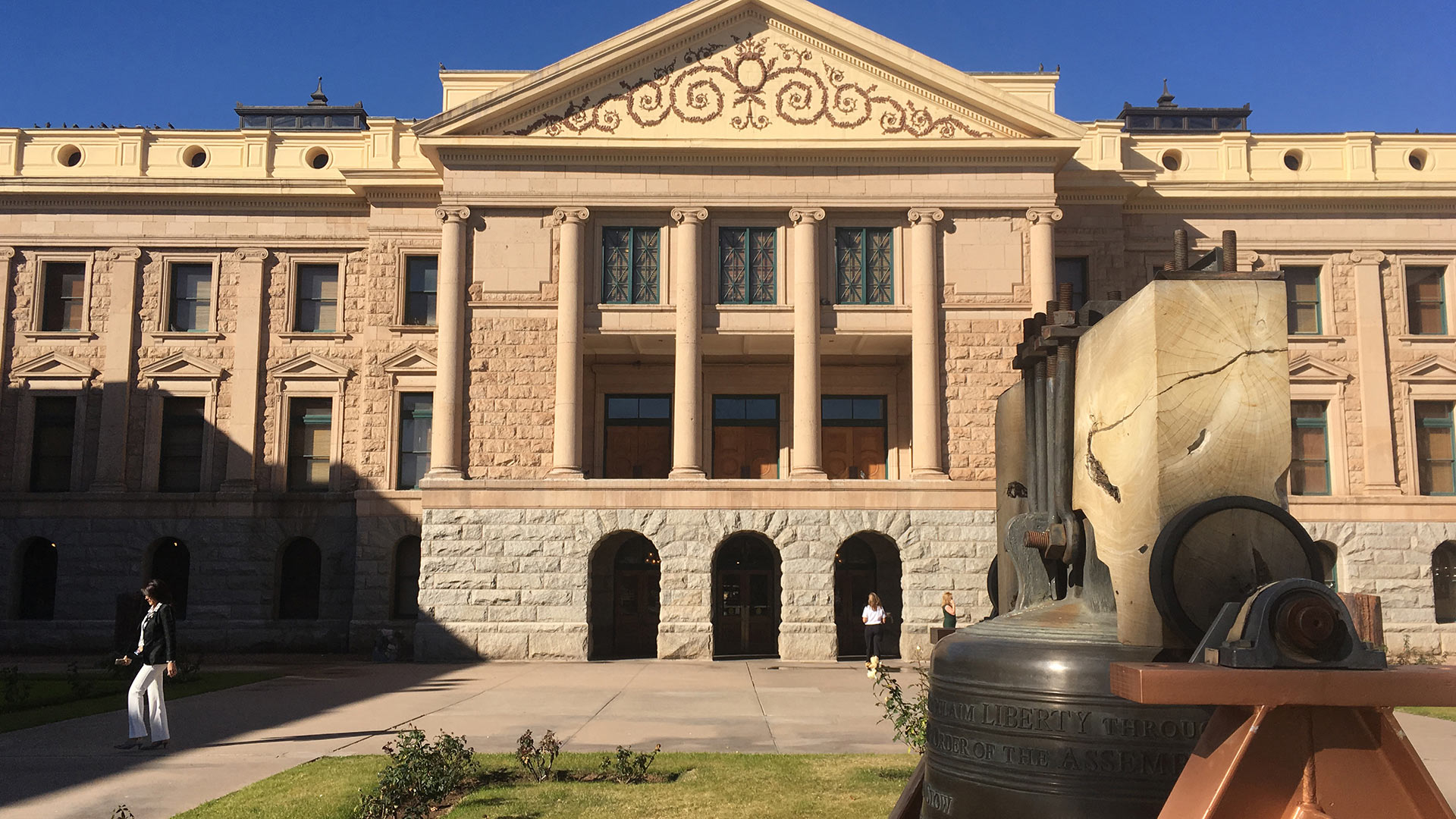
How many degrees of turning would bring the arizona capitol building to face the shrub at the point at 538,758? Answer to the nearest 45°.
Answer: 0° — it already faces it

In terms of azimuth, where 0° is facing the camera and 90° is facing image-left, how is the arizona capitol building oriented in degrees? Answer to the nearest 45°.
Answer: approximately 0°

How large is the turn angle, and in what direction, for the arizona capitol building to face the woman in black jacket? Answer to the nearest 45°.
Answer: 0° — it already faces them

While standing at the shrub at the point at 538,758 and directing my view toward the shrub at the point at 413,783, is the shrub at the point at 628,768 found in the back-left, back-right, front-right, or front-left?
back-left

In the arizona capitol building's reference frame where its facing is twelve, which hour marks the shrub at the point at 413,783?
The shrub is roughly at 12 o'clock from the arizona capitol building.
